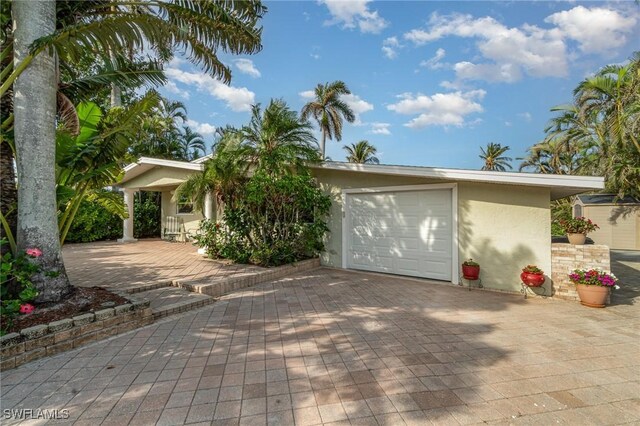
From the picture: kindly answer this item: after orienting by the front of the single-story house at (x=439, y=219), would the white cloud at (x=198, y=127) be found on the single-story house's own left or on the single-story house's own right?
on the single-story house's own right

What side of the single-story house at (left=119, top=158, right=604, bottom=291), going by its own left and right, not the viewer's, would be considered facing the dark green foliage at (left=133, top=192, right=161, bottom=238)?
right

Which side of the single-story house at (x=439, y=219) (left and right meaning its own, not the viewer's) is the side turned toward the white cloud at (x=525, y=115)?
back

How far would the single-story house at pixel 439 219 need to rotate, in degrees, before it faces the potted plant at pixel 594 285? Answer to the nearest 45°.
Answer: approximately 90° to its left

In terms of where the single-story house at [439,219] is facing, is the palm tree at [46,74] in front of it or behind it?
in front

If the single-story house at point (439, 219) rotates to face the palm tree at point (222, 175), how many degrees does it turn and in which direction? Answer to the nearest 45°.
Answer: approximately 45° to its right

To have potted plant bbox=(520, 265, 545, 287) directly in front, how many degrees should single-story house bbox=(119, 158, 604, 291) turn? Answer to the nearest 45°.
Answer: approximately 90° to its left

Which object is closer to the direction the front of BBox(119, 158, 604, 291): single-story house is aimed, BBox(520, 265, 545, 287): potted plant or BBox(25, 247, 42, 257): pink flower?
the pink flower

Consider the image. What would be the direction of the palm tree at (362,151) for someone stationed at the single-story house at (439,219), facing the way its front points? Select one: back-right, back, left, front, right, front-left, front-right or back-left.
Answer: back-right

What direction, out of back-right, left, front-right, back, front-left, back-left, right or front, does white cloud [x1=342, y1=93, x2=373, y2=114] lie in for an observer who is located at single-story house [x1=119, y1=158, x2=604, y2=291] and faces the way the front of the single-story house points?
back-right

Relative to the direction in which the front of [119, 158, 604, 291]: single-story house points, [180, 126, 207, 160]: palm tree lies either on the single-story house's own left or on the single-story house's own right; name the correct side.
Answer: on the single-story house's own right

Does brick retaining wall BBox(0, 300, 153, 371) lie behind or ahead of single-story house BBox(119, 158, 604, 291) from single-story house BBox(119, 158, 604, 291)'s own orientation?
ahead

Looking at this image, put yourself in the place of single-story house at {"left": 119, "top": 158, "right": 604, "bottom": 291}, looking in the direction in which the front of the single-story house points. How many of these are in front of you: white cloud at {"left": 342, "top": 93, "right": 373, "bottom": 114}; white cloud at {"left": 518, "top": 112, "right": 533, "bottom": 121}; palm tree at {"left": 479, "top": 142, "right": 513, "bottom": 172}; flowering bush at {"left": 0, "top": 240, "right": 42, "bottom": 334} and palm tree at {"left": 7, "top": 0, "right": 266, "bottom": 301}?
2

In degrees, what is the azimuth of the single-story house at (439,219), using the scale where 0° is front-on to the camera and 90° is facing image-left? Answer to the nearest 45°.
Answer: approximately 45°

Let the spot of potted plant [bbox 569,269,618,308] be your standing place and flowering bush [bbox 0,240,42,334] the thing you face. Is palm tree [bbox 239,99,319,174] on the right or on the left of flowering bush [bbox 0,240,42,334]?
right
